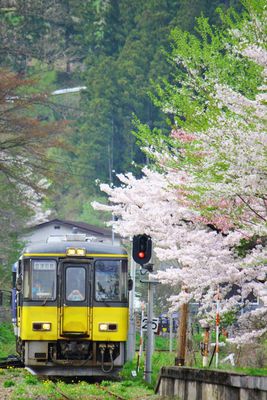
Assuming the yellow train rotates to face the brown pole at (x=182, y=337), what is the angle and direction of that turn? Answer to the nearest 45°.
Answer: approximately 135° to its left

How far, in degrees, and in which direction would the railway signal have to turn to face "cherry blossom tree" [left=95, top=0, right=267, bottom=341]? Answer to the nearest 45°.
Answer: approximately 90° to its left

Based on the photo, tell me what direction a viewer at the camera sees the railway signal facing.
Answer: facing the viewer

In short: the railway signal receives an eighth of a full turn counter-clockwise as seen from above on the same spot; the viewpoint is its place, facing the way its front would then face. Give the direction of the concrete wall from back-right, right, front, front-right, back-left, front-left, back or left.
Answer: front-right

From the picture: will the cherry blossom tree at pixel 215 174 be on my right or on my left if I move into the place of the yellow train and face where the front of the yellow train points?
on my left

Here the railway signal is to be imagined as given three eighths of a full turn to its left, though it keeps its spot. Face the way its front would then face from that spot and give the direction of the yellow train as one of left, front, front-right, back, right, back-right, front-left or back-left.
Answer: left
